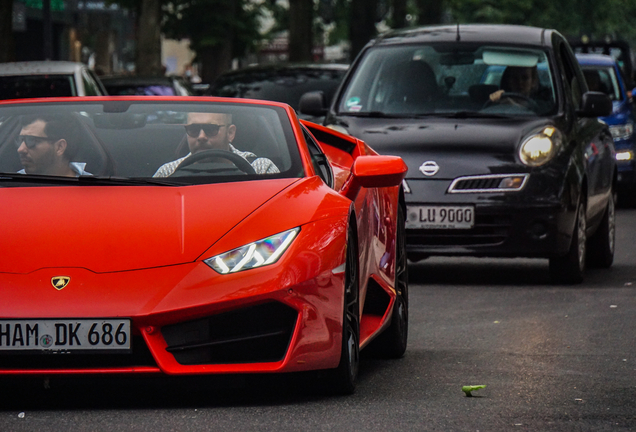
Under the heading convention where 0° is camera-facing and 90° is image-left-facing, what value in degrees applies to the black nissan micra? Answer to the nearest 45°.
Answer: approximately 0°

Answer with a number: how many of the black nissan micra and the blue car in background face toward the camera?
2

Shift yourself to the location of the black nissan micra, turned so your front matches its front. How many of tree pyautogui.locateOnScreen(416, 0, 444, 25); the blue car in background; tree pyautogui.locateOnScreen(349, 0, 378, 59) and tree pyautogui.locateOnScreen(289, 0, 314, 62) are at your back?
4

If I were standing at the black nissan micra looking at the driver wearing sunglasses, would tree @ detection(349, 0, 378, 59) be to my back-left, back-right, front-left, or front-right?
back-right

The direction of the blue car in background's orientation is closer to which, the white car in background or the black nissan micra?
the black nissan micra

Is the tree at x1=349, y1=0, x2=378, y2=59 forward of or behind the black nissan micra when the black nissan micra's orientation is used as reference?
behind

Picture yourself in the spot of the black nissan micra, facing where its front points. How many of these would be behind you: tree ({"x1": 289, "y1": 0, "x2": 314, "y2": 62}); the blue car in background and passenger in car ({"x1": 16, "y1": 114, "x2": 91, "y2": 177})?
2

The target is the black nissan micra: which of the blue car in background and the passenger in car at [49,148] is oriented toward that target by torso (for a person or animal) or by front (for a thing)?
the blue car in background

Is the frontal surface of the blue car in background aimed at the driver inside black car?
yes

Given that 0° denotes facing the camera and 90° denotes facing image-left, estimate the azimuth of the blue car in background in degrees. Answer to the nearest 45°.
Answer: approximately 0°

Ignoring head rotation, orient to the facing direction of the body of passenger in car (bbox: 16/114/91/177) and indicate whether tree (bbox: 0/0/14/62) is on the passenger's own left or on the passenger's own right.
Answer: on the passenger's own right

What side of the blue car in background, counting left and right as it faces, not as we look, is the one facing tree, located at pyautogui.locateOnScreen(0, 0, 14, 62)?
right

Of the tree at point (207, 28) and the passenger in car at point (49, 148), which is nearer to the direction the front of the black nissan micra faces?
the passenger in car
